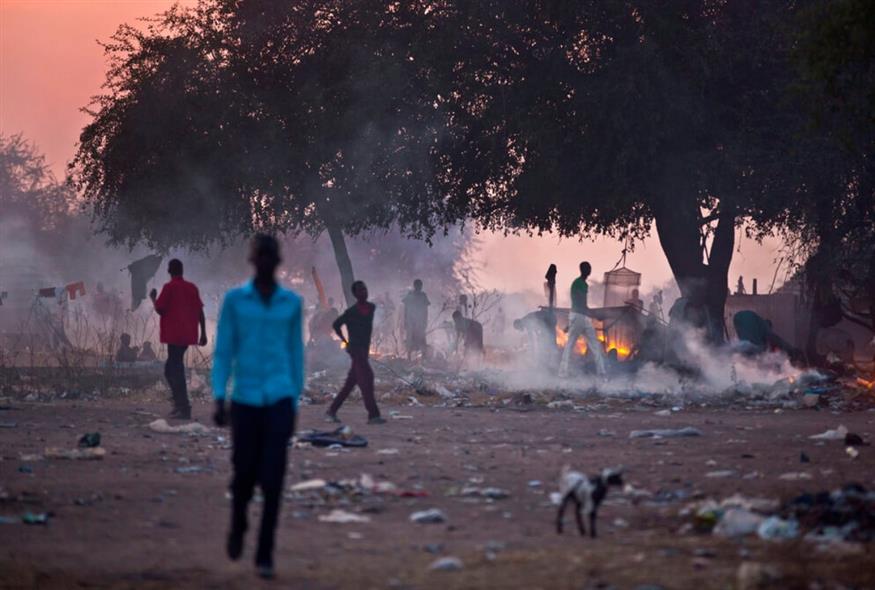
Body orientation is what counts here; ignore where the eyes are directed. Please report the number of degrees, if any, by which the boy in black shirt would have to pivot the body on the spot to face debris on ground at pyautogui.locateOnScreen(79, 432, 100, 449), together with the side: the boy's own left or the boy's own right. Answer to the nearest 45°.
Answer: approximately 90° to the boy's own right

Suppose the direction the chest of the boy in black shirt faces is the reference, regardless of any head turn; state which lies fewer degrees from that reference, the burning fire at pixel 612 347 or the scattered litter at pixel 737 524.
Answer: the scattered litter

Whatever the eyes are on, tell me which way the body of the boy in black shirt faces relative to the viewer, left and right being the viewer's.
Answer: facing the viewer and to the right of the viewer

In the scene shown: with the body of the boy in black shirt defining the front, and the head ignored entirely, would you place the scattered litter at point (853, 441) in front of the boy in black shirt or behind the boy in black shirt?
in front

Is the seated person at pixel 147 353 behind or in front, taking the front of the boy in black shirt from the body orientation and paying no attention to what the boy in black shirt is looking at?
behind

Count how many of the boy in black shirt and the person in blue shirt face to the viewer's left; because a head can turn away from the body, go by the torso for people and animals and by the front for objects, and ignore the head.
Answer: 0

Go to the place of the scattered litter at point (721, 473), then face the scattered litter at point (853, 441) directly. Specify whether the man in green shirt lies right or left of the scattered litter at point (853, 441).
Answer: left

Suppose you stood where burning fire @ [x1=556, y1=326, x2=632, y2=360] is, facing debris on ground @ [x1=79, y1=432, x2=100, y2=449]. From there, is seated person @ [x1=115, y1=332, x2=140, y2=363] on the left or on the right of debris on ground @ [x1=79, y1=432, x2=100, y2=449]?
right
